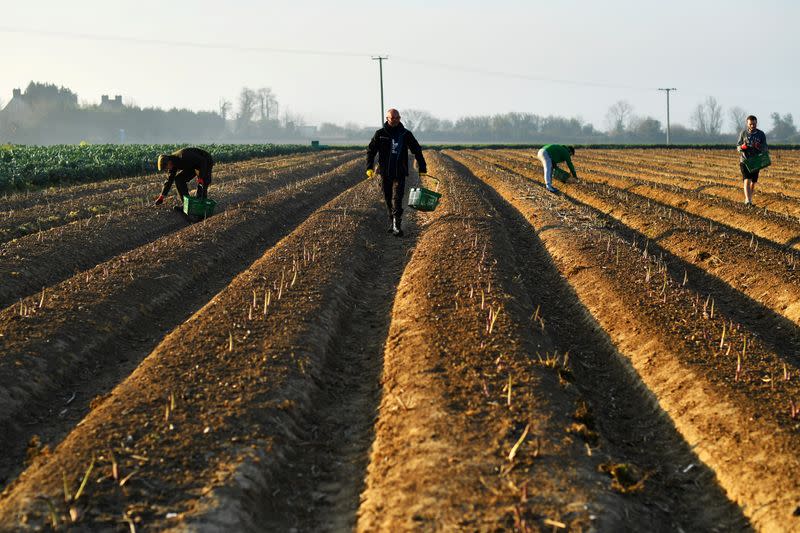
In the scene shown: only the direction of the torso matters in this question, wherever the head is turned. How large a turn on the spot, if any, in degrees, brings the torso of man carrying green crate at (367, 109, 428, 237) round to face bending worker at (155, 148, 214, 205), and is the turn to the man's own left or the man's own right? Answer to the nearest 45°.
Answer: approximately 135° to the man's own right

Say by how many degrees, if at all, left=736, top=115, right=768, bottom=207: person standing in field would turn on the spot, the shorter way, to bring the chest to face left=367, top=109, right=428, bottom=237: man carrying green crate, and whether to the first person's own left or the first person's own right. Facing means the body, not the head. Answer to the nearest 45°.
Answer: approximately 45° to the first person's own right

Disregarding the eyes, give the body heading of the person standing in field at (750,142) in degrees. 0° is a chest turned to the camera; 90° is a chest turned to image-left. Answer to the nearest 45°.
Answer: approximately 0°

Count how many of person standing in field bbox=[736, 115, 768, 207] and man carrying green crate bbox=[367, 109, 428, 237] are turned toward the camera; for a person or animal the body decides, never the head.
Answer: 2

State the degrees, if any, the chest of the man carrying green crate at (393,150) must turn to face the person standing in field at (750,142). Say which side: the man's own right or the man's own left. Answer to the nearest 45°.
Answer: approximately 135° to the man's own left

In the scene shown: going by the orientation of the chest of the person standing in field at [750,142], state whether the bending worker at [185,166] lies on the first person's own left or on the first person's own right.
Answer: on the first person's own right
